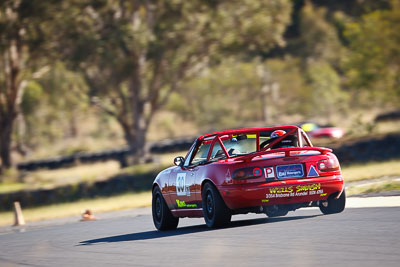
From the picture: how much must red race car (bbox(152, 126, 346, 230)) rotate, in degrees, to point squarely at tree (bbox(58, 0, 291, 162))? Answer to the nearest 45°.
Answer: approximately 45° to its right

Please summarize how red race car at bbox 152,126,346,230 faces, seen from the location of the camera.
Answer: facing away from the viewer and to the left of the viewer

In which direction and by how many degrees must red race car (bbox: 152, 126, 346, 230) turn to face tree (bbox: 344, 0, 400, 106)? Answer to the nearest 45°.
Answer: approximately 45° to its right
